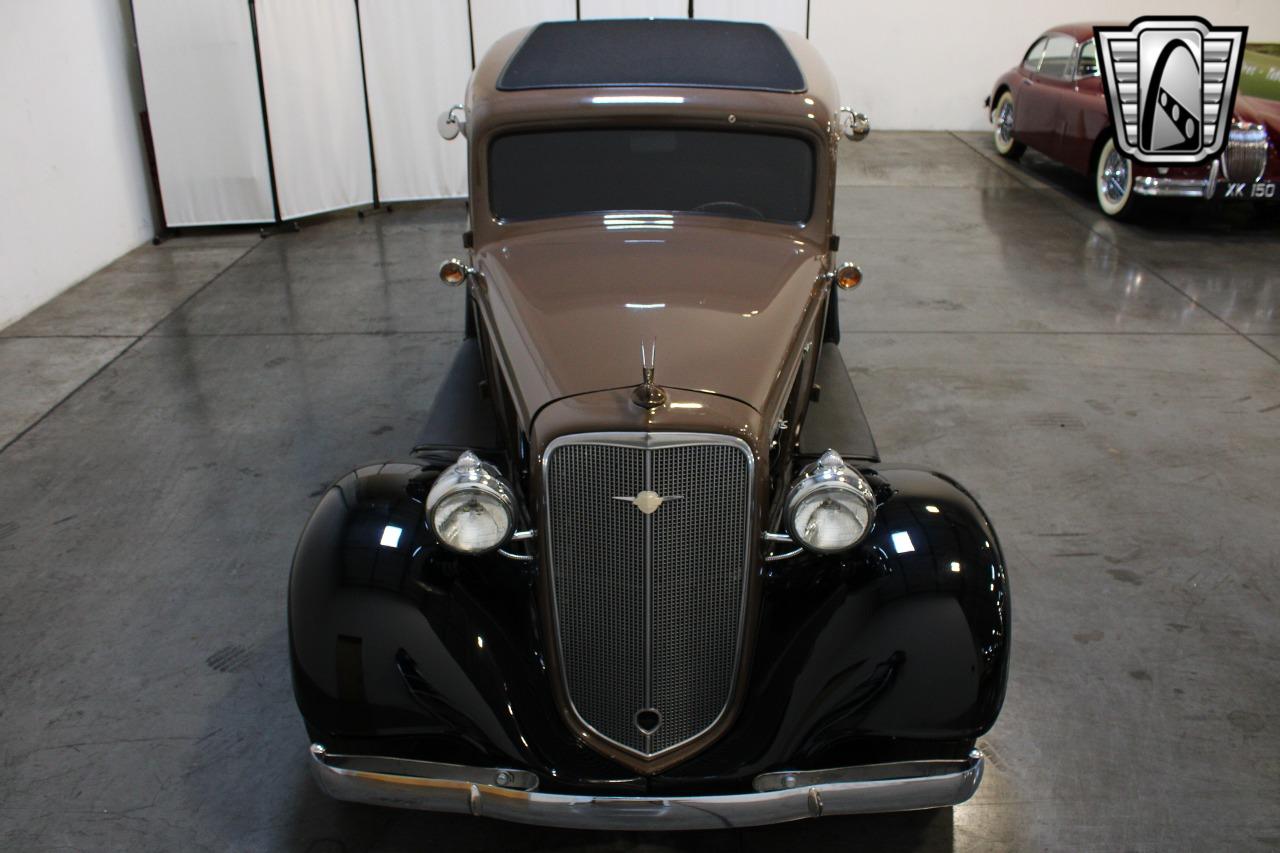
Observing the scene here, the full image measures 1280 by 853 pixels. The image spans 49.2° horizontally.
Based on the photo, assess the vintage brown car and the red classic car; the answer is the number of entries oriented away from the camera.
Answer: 0

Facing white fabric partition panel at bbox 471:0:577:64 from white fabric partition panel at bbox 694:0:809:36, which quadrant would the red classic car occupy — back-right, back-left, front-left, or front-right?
back-left

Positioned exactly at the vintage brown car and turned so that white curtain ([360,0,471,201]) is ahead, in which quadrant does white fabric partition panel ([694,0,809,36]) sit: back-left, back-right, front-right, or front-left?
front-right

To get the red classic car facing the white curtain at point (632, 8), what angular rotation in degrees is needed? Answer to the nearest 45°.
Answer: approximately 135° to its right

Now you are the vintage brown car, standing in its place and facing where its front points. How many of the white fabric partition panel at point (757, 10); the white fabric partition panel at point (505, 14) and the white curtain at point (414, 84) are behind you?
3

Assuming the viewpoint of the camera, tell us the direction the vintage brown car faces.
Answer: facing the viewer

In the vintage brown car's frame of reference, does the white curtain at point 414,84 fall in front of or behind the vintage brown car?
behind

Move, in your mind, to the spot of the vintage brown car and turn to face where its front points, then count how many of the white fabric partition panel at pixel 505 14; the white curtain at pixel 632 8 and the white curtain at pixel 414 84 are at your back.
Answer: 3

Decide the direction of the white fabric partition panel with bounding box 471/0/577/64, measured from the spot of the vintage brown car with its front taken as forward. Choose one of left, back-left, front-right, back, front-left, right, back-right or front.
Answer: back
